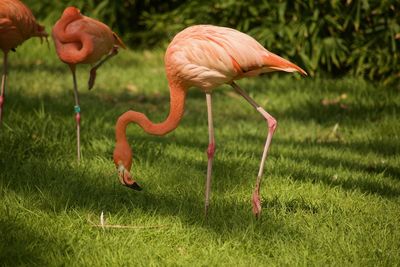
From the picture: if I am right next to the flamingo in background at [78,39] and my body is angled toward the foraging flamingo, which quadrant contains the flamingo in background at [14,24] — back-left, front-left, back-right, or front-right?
back-right

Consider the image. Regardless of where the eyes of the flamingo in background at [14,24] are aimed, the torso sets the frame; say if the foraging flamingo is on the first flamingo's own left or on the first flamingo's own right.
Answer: on the first flamingo's own left

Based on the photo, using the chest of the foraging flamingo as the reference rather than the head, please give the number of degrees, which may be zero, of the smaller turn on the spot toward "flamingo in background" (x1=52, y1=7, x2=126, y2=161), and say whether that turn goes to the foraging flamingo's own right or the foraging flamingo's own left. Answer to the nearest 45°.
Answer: approximately 45° to the foraging flamingo's own right

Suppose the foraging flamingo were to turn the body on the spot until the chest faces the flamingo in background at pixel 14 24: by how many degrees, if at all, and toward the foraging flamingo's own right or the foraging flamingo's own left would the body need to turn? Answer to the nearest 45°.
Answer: approximately 45° to the foraging flamingo's own right

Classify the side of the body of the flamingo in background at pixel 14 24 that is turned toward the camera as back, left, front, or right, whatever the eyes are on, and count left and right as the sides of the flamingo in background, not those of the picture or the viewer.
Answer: left

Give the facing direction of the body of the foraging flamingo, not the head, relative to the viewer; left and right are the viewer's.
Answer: facing to the left of the viewer
